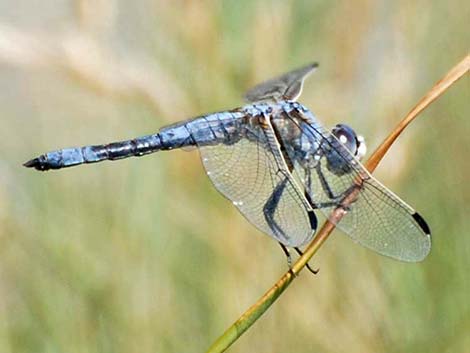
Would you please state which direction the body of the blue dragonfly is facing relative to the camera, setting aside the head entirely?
to the viewer's right
